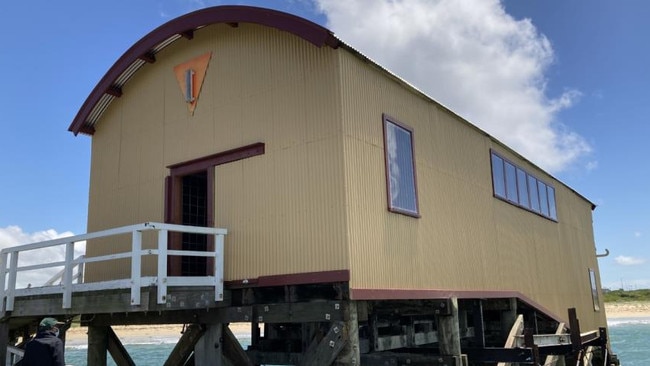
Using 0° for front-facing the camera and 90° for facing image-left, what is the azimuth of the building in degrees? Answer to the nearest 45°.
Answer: approximately 45°

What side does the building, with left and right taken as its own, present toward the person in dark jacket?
front
